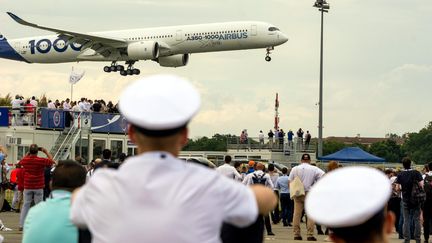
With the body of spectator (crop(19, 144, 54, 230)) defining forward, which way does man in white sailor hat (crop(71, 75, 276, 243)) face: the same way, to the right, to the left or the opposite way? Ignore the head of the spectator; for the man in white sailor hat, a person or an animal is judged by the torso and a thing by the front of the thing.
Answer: the same way

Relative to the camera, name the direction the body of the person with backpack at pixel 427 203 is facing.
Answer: away from the camera

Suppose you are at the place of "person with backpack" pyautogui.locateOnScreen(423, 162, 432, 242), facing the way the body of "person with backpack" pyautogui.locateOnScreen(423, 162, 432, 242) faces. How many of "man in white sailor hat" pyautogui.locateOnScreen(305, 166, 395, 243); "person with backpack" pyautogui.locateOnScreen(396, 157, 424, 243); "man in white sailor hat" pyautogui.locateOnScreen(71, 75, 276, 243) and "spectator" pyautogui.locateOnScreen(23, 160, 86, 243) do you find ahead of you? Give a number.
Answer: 0

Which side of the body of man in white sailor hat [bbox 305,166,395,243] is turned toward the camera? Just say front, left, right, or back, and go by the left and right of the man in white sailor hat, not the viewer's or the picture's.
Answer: back

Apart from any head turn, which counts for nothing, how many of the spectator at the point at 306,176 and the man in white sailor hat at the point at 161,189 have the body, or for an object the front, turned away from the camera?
2

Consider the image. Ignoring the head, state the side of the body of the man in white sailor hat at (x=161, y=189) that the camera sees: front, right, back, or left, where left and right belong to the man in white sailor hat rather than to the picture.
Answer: back

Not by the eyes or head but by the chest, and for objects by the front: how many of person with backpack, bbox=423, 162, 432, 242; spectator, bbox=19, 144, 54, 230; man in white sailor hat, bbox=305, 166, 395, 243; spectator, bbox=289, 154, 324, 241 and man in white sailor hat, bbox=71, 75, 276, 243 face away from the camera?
5

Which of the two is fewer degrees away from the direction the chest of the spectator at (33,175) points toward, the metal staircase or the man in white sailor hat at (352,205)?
the metal staircase

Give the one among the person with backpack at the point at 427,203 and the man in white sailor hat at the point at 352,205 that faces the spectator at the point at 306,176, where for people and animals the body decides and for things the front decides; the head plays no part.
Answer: the man in white sailor hat

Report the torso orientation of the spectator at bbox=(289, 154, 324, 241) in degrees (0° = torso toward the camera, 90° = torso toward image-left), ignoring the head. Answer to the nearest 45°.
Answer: approximately 180°

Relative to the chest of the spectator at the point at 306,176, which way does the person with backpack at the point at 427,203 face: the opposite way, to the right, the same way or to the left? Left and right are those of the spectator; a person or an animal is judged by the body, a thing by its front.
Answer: the same way

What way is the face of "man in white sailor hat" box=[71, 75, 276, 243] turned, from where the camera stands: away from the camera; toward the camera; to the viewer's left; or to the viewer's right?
away from the camera

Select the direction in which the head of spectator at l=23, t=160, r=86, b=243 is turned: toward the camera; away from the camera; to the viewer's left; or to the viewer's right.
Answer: away from the camera

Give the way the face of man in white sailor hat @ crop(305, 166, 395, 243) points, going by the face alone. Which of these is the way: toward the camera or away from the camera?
away from the camera

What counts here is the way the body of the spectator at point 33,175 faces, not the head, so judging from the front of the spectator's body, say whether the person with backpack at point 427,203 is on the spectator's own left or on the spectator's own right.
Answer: on the spectator's own right

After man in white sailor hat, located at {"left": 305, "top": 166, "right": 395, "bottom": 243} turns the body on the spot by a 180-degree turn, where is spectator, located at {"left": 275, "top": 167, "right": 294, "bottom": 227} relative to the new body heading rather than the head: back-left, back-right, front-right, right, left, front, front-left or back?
back

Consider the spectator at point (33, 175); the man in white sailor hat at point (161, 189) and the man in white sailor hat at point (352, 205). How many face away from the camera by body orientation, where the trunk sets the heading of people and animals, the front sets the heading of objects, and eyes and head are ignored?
3

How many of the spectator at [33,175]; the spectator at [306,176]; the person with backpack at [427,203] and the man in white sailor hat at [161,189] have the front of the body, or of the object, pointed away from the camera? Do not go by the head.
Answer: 4

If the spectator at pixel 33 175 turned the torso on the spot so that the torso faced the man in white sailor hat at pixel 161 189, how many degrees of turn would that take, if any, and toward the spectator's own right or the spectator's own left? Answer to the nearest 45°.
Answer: approximately 180°

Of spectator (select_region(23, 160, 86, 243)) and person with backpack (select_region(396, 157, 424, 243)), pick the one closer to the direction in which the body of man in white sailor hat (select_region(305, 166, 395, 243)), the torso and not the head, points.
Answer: the person with backpack
